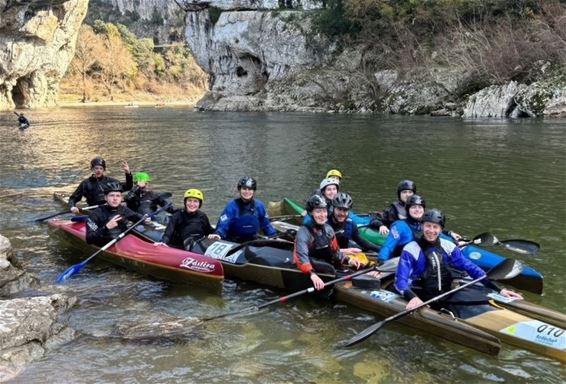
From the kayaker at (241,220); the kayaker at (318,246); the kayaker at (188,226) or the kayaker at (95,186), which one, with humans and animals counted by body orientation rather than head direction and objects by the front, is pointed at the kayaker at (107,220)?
the kayaker at (95,186)

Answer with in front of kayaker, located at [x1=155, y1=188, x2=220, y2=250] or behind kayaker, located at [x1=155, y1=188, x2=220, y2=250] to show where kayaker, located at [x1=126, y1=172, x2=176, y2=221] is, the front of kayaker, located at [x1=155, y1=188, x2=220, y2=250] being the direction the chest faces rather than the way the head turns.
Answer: behind

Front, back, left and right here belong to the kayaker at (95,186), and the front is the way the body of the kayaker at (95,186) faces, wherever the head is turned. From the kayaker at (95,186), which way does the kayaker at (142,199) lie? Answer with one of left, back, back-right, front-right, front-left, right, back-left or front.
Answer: front-left

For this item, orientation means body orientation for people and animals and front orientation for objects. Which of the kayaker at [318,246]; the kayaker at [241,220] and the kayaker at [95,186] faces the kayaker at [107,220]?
the kayaker at [95,186]

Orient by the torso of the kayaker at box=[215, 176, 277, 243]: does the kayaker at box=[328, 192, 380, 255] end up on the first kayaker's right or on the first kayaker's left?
on the first kayaker's left

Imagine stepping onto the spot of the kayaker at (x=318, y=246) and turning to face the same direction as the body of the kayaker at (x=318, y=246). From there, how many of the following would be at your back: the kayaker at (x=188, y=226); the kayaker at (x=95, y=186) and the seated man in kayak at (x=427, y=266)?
2

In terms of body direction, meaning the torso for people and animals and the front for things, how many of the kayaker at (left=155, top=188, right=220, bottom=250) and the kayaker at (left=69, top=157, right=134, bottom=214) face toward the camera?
2

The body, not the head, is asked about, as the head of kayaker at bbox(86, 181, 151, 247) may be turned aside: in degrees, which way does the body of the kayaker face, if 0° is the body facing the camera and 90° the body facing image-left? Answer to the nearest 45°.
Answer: approximately 315°

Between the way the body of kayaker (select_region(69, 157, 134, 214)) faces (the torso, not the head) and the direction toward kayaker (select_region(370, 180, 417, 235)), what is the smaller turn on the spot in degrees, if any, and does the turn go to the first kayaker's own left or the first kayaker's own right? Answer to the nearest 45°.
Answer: approximately 45° to the first kayaker's own left

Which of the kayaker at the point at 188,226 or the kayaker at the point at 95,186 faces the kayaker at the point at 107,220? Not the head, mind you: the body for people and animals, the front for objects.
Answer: the kayaker at the point at 95,186

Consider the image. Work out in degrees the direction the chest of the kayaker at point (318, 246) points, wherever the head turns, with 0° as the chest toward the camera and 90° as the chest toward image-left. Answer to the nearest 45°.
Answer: approximately 315°
